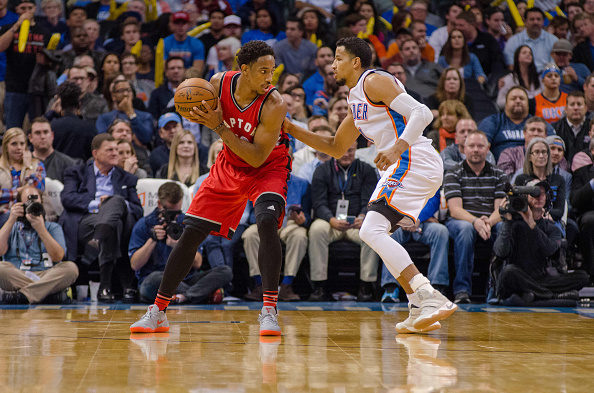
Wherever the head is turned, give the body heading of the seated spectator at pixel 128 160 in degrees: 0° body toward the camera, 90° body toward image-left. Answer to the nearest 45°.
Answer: approximately 0°

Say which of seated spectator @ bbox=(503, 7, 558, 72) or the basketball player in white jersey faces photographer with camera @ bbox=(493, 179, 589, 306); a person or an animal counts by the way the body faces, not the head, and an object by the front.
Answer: the seated spectator

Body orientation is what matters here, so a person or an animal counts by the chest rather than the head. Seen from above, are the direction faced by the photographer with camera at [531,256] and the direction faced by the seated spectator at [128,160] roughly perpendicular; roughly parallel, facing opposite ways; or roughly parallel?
roughly perpendicular

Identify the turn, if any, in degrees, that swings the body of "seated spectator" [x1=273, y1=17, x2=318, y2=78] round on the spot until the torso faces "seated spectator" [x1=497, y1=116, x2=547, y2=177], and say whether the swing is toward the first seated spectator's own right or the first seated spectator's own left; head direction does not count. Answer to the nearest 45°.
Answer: approximately 45° to the first seated spectator's own left

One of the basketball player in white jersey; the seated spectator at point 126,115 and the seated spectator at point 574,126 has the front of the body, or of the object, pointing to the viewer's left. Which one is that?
the basketball player in white jersey

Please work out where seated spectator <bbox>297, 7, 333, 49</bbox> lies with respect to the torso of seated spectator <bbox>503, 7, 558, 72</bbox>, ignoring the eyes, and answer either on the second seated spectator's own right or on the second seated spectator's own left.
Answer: on the second seated spectator's own right

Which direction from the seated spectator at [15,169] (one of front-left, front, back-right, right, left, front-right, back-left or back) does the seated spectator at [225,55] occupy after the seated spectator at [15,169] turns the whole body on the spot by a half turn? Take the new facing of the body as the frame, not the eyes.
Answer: front-right

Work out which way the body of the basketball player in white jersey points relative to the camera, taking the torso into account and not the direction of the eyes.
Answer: to the viewer's left

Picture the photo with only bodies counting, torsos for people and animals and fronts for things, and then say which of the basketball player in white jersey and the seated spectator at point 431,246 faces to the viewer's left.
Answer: the basketball player in white jersey

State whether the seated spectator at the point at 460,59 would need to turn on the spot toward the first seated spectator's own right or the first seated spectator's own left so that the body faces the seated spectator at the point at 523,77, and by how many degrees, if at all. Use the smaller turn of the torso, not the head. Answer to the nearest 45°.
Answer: approximately 90° to the first seated spectator's own left
